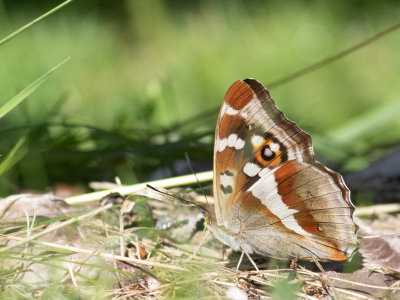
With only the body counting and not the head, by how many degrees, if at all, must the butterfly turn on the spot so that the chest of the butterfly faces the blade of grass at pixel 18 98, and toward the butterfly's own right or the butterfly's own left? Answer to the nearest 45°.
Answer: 0° — it already faces it

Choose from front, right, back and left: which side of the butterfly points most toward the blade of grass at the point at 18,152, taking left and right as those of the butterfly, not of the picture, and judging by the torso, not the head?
front

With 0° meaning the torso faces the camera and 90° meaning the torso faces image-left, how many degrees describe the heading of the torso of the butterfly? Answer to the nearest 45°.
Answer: approximately 90°
